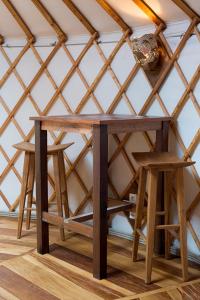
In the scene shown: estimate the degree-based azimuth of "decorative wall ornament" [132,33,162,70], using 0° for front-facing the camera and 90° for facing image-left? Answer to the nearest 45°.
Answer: approximately 45°
